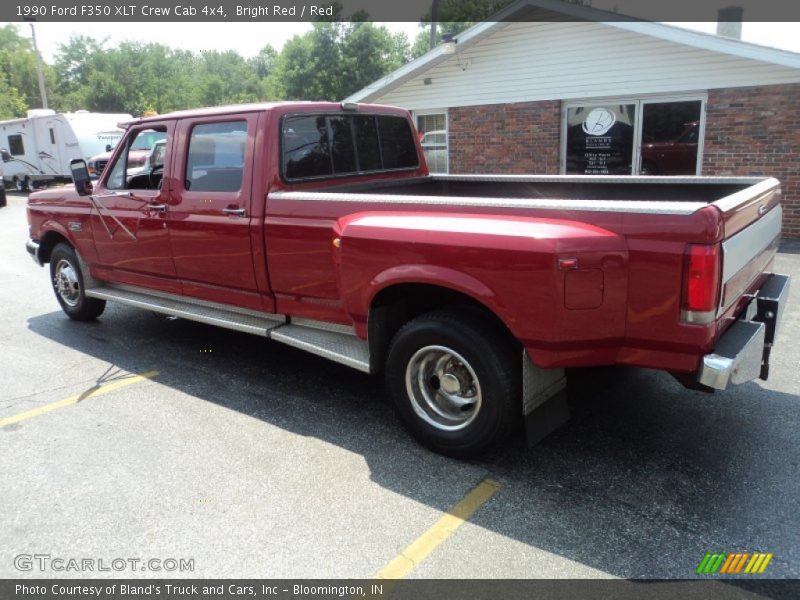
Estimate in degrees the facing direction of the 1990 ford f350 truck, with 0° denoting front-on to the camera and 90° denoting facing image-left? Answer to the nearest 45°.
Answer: approximately 135°
